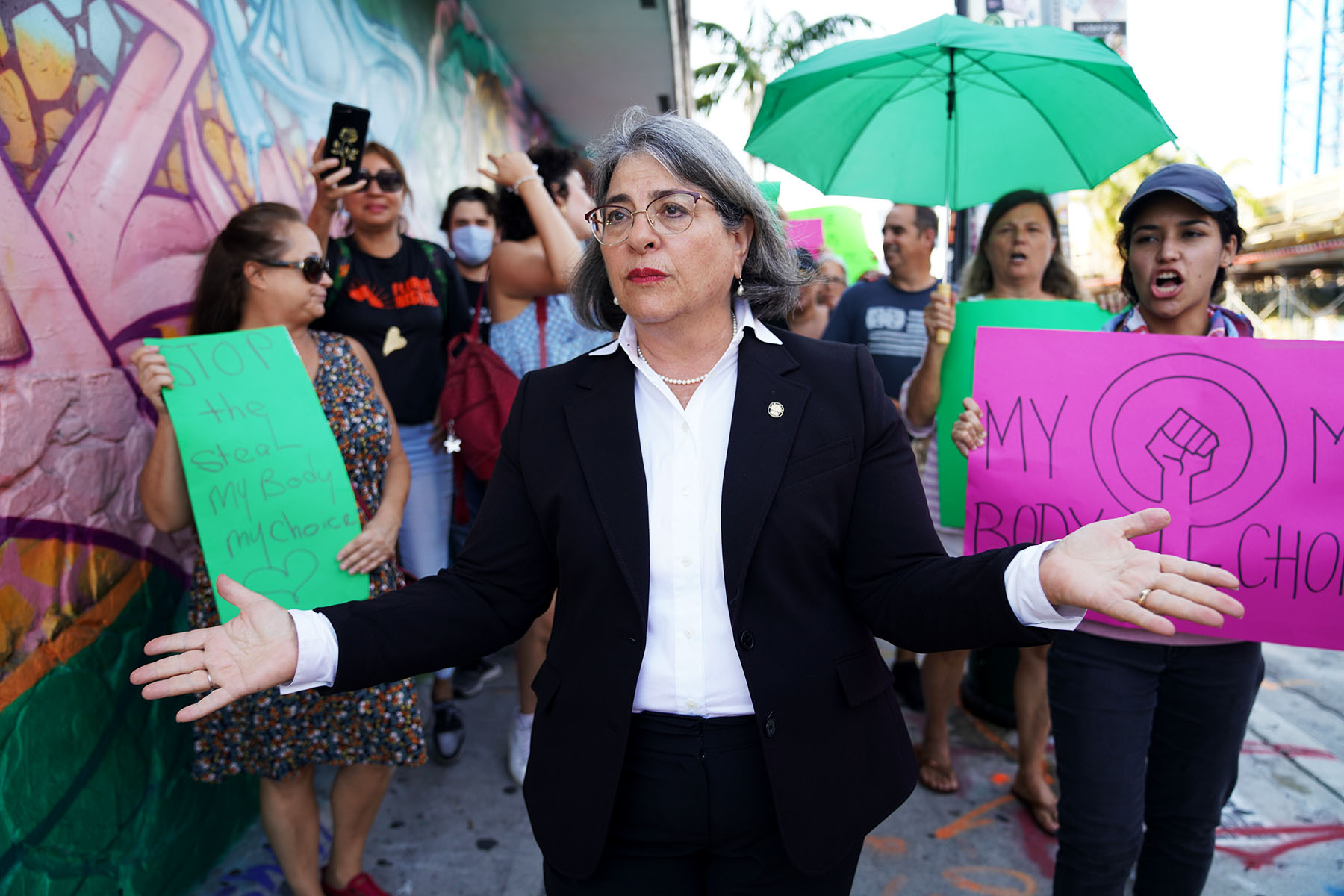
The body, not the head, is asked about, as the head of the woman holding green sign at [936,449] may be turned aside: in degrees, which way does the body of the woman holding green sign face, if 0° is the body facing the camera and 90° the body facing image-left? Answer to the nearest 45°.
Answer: approximately 0°

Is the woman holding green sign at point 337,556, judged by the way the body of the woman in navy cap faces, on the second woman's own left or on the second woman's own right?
on the second woman's own right

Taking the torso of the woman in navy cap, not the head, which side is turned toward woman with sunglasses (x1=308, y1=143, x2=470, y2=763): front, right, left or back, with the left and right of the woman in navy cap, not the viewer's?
right

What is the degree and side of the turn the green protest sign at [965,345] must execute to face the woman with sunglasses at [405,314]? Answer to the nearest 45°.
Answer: approximately 90° to its right

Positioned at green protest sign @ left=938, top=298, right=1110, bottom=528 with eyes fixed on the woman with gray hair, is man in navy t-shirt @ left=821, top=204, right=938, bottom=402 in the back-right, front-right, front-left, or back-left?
back-right

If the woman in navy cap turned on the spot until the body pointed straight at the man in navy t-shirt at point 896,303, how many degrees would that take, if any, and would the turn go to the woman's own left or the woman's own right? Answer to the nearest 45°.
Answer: approximately 135° to the woman's own right

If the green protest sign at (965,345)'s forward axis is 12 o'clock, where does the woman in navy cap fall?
The woman in navy cap is roughly at 11 o'clock from the green protest sign.
